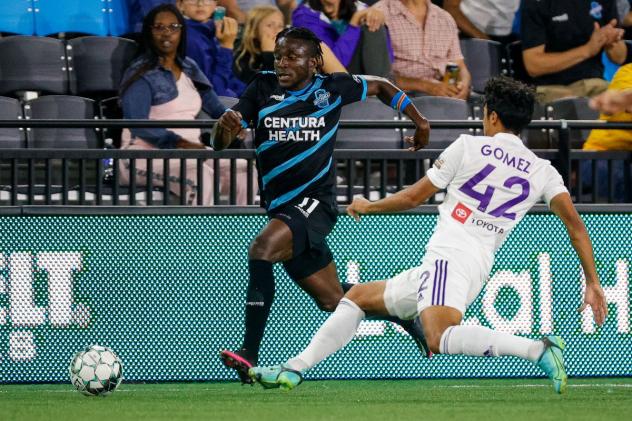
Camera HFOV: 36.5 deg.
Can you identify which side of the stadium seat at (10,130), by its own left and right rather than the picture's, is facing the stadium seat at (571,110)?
left

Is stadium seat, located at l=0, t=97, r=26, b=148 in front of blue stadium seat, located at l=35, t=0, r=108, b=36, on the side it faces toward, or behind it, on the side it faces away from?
in front

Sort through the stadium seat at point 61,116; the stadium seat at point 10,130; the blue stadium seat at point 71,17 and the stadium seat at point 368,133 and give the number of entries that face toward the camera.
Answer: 4

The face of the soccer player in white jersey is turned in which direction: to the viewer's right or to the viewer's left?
to the viewer's left

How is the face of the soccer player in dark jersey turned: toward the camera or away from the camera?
toward the camera

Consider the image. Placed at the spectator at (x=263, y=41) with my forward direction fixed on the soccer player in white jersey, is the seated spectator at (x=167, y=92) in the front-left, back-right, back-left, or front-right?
front-right

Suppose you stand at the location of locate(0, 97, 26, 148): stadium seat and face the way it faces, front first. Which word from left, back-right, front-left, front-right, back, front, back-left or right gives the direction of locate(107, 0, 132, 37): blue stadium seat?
back-left

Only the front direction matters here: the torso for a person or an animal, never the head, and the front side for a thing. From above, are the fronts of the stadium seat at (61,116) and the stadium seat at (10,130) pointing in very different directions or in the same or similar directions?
same or similar directions

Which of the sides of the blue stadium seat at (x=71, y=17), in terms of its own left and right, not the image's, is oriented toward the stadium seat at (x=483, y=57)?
left

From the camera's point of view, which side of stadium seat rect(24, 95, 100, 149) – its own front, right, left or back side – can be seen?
front

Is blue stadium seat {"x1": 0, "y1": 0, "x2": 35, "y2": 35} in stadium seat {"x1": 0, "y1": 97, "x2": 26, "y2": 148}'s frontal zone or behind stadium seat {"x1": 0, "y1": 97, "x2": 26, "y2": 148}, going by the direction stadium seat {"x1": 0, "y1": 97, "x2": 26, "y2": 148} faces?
behind

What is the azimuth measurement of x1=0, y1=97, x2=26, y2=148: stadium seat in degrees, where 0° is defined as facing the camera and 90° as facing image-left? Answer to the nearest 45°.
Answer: approximately 0°

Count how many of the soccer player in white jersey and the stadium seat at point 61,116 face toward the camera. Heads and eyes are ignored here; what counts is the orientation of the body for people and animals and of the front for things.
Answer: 1

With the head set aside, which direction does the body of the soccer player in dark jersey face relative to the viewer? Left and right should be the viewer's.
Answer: facing the viewer and to the left of the viewer

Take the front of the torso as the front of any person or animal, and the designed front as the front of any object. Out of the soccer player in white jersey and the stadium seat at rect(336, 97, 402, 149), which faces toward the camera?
the stadium seat
